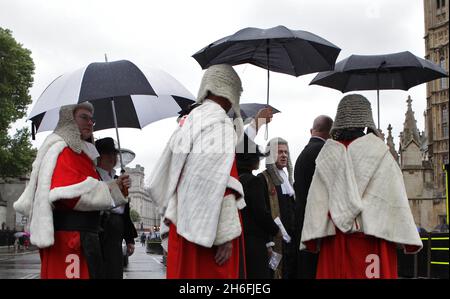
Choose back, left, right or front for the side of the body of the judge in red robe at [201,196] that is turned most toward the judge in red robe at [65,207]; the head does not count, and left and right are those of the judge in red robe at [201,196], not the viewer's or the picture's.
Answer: left

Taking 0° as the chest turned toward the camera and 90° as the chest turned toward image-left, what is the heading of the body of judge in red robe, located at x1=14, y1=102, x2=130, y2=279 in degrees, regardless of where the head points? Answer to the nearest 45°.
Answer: approximately 270°

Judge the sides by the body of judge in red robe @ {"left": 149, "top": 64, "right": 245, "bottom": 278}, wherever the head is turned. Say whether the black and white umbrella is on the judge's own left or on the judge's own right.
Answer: on the judge's own left

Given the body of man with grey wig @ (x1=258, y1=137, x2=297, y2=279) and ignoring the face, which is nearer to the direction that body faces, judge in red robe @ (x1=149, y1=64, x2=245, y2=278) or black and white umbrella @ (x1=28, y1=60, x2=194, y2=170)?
the judge in red robe

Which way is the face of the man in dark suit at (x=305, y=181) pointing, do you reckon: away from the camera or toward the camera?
away from the camera

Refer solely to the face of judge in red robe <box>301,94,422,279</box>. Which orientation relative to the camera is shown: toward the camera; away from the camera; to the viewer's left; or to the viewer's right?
away from the camera

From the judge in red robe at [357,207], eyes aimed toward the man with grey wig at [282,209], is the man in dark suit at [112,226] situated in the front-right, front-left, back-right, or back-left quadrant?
front-left

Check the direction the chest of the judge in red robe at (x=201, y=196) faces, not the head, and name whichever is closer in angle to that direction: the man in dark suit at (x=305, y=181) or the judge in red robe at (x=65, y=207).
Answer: the man in dark suit

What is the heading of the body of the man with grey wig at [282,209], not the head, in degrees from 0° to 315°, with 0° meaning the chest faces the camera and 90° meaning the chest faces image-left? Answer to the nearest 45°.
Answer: approximately 315°
